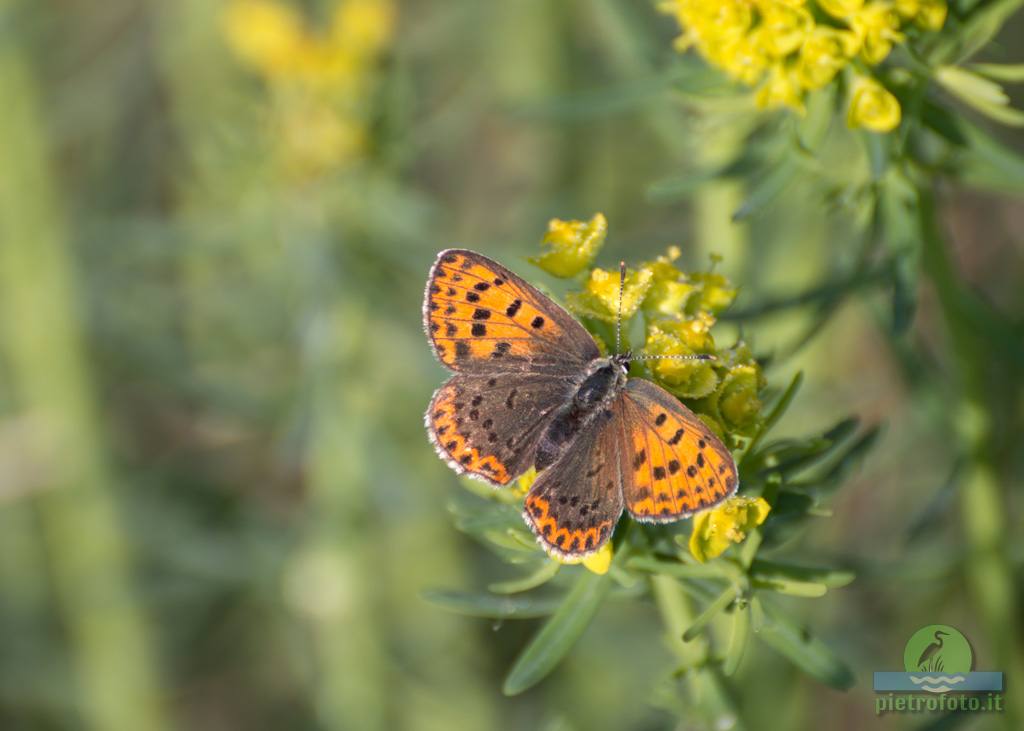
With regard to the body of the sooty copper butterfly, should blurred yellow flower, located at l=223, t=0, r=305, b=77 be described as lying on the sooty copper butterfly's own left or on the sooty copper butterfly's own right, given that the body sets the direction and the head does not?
on the sooty copper butterfly's own left

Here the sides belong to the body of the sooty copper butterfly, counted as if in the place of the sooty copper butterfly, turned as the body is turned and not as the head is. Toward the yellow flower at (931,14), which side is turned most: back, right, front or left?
front

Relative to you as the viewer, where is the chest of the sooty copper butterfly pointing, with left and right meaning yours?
facing away from the viewer and to the right of the viewer

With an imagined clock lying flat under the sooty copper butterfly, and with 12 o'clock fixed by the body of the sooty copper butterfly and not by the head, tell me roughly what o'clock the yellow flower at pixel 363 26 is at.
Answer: The yellow flower is roughly at 10 o'clock from the sooty copper butterfly.
